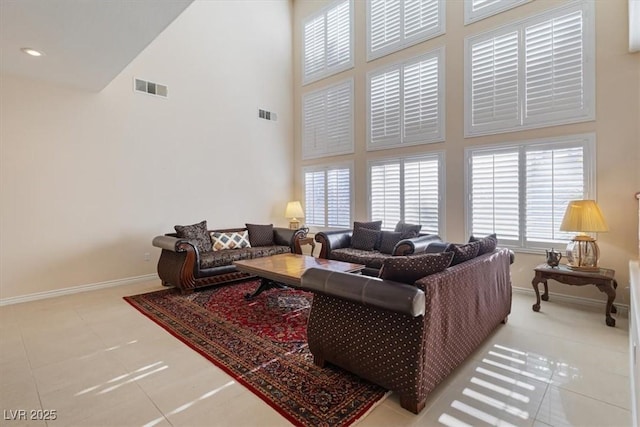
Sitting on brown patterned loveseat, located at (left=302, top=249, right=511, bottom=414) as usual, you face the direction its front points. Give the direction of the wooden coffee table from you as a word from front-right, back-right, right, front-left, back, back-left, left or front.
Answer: front

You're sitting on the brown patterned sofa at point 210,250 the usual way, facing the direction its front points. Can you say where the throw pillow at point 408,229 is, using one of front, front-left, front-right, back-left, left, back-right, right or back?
front-left

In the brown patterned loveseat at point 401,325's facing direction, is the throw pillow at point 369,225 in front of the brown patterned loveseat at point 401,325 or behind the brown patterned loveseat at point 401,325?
in front

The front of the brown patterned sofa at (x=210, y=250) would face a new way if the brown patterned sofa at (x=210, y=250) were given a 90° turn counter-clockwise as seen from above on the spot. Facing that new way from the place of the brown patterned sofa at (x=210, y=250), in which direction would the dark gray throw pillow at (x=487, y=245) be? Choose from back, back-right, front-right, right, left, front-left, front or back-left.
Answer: right

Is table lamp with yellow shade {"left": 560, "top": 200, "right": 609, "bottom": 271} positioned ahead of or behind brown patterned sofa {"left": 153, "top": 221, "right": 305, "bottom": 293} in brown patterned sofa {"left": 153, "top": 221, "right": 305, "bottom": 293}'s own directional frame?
ahead

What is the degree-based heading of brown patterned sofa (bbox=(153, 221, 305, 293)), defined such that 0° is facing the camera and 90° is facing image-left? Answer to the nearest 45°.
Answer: approximately 315°

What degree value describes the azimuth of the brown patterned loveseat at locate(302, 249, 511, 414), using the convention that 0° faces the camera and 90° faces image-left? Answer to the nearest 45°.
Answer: approximately 135°

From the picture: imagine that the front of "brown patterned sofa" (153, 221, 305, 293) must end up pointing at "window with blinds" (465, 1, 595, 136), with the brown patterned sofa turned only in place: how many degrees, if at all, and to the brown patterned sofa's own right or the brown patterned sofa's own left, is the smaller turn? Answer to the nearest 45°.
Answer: approximately 45° to the brown patterned sofa's own left

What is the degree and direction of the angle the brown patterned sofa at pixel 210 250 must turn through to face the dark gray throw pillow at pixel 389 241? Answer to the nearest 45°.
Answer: approximately 45° to its left

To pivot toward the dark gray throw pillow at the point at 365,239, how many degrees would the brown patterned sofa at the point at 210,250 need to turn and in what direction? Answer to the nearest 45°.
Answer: approximately 45° to its left

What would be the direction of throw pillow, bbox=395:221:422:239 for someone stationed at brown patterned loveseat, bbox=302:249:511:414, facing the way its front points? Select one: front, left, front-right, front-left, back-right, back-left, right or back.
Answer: front-right

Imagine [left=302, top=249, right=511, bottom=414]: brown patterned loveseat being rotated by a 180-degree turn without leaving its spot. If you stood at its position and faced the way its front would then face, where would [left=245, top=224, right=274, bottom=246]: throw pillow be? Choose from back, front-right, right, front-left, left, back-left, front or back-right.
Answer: back

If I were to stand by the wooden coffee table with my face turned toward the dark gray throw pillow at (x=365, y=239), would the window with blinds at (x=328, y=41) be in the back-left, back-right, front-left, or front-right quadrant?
front-left

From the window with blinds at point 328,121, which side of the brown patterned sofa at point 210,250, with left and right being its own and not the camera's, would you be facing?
left

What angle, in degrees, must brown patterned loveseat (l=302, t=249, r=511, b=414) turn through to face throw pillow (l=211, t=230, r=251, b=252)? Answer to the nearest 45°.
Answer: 0° — it already faces it
